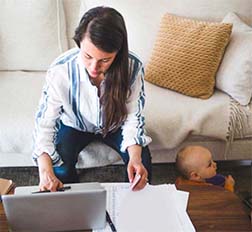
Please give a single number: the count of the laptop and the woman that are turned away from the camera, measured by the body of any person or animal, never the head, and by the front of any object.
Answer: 1

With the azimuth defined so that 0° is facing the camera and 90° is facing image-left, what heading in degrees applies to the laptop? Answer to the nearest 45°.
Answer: approximately 180°

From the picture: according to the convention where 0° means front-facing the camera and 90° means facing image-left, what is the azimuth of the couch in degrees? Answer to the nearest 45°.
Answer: approximately 0°

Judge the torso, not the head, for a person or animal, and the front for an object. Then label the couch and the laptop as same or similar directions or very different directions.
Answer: very different directions

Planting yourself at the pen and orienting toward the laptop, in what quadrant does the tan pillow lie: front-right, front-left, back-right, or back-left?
back-right
